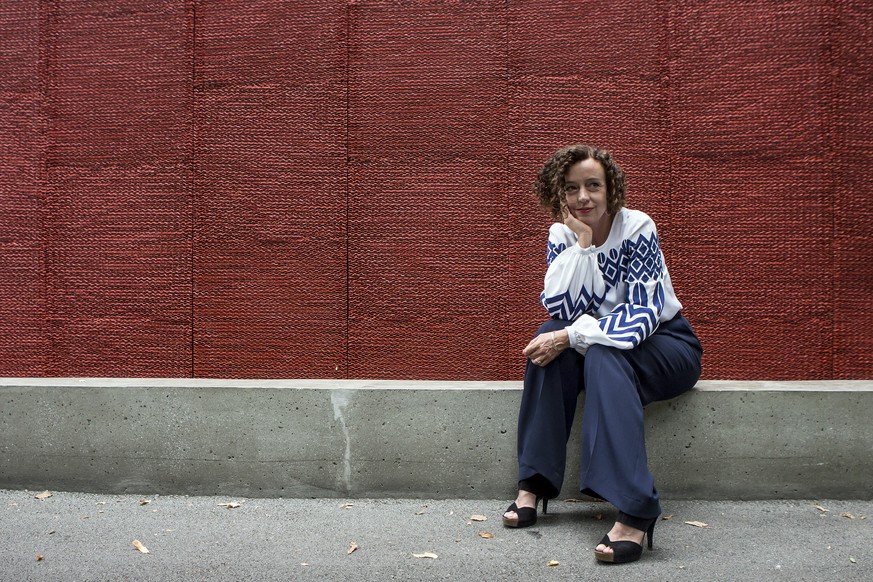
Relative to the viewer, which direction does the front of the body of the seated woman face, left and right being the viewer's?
facing the viewer and to the left of the viewer

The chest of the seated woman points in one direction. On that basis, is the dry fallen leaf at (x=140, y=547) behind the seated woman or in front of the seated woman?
in front
